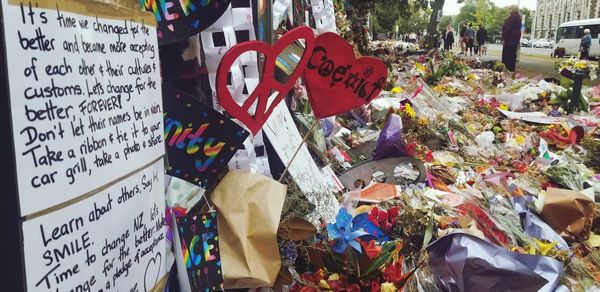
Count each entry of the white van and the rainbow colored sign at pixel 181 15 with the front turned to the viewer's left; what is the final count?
1

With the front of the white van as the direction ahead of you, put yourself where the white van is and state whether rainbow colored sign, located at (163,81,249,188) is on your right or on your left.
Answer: on your left

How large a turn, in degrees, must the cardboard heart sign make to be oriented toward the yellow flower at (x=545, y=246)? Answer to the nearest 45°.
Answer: approximately 90° to its left

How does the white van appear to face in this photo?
to the viewer's left

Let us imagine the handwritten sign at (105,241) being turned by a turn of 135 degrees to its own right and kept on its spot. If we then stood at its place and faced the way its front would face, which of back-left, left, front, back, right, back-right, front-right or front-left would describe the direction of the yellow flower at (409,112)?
back-right

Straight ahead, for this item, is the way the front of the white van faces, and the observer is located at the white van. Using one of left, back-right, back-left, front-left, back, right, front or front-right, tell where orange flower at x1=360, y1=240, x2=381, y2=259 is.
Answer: left

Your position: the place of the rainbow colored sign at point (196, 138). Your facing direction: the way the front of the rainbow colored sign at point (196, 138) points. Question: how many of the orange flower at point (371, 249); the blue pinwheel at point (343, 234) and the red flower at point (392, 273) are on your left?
3

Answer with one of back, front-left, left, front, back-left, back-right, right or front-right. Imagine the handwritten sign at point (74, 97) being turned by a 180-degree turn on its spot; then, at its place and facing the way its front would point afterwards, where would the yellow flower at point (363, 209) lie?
right

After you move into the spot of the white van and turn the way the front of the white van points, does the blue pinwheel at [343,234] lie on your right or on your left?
on your left

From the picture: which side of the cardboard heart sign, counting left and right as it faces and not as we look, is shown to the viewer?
front

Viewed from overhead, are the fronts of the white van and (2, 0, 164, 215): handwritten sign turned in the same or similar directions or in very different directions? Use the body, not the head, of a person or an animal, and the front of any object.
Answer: very different directions

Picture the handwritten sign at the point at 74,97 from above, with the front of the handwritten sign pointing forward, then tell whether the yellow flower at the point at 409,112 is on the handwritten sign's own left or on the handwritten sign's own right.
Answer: on the handwritten sign's own left

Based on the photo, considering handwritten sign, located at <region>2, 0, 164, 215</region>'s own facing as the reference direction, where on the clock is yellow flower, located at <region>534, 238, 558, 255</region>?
The yellow flower is roughly at 10 o'clock from the handwritten sign.

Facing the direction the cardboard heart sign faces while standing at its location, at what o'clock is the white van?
The white van is roughly at 7 o'clock from the cardboard heart sign.

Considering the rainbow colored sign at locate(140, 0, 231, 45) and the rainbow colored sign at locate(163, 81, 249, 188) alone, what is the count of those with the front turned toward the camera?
2
